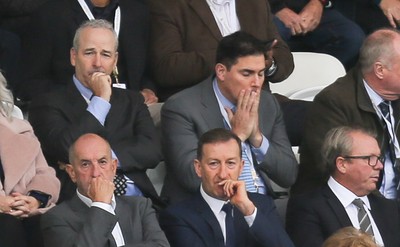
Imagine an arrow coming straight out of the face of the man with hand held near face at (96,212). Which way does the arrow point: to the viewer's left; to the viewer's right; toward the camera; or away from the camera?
toward the camera

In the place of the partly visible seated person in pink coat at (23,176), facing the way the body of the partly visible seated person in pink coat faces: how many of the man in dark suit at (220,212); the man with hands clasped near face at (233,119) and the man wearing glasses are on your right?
0

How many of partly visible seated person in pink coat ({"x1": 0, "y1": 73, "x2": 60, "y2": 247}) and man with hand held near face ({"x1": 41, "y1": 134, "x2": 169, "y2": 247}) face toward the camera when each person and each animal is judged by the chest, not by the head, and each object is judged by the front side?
2

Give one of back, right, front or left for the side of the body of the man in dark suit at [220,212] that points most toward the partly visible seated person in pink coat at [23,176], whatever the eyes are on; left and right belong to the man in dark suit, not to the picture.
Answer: right

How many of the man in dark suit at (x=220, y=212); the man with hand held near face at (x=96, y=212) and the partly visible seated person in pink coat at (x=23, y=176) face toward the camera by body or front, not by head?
3

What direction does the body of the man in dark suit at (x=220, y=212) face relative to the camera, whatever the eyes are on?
toward the camera

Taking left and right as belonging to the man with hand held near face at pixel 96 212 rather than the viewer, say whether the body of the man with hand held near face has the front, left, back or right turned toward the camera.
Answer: front

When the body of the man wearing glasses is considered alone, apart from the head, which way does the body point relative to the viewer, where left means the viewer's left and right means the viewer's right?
facing the viewer and to the right of the viewer

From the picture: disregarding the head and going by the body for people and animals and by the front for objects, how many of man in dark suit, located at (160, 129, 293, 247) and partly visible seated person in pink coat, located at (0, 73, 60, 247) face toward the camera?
2

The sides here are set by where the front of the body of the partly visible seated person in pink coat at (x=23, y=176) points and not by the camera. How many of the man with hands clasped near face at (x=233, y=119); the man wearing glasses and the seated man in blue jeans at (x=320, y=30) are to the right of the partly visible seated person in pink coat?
0

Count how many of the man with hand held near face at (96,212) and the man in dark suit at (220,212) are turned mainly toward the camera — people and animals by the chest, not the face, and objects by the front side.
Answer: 2

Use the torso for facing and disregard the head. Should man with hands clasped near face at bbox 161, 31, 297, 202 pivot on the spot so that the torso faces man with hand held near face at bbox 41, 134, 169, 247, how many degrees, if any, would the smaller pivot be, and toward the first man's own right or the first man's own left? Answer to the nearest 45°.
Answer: approximately 90° to the first man's own right

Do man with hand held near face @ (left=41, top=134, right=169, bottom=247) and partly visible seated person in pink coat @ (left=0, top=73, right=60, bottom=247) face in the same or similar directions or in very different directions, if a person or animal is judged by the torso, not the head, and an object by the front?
same or similar directions

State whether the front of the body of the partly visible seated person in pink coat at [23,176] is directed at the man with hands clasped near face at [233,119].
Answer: no
